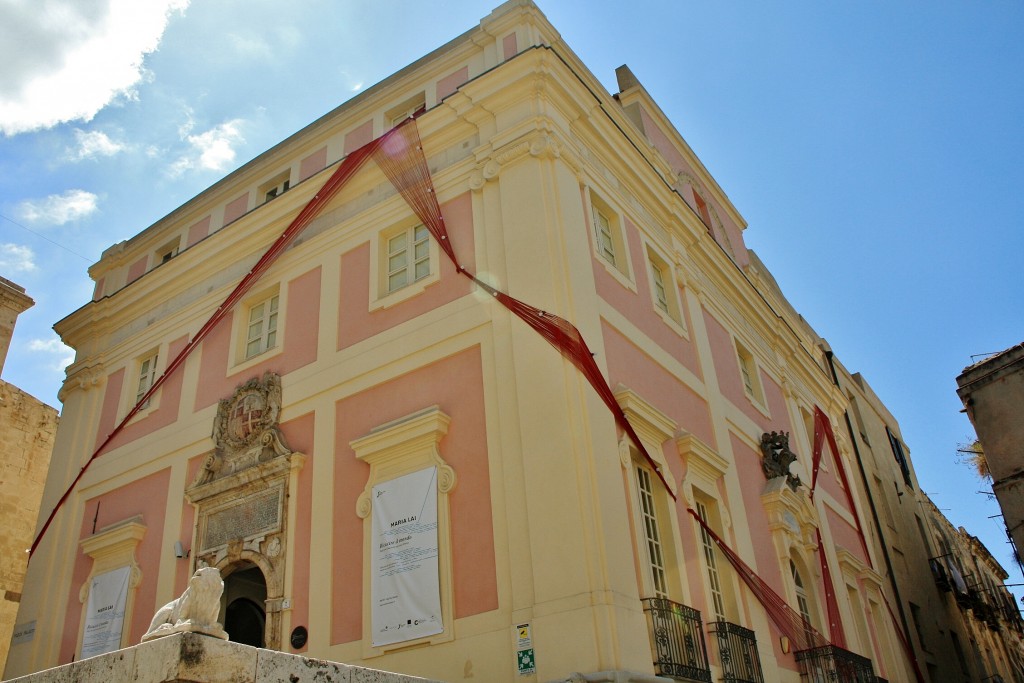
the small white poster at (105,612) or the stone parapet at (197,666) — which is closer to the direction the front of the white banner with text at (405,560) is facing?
the stone parapet

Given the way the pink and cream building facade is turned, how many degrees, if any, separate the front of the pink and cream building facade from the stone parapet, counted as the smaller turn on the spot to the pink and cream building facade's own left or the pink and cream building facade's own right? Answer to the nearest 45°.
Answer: approximately 45° to the pink and cream building facade's own left

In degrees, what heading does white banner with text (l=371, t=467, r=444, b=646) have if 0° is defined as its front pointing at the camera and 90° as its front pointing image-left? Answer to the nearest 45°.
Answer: approximately 45°

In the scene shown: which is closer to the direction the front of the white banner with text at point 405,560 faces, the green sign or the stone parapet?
the stone parapet
